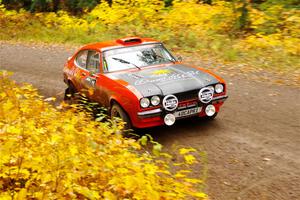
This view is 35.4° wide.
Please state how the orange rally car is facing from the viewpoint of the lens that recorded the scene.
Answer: facing the viewer and to the right of the viewer
